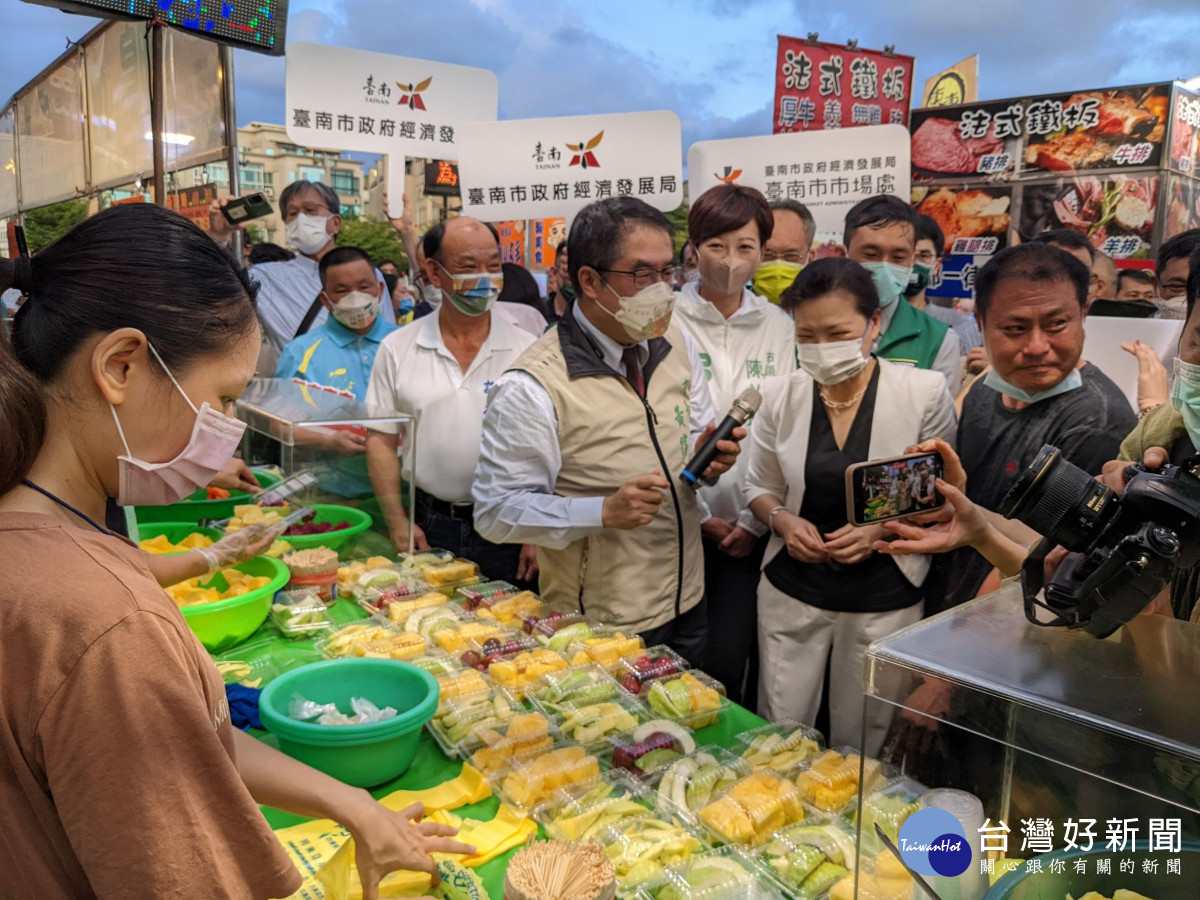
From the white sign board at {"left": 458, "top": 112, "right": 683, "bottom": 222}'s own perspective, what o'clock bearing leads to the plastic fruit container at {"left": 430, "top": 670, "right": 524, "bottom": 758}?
The plastic fruit container is roughly at 12 o'clock from the white sign board.

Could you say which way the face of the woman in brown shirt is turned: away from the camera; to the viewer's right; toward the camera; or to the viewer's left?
to the viewer's right

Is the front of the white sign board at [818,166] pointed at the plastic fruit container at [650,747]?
yes

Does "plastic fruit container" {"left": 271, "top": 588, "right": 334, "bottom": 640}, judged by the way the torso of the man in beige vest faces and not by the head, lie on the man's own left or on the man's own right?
on the man's own right

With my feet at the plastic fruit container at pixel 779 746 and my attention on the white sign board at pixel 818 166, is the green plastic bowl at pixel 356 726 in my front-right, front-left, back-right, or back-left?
back-left

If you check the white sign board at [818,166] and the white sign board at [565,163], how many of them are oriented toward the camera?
2

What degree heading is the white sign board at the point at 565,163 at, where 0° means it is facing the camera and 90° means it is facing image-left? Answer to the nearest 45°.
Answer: approximately 0°

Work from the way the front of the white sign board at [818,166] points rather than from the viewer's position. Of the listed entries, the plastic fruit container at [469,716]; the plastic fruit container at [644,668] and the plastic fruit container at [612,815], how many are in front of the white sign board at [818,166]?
3

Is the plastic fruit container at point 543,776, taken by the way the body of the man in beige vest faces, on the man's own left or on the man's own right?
on the man's own right

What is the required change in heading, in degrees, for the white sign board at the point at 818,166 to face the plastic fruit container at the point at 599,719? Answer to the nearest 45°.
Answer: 0° — it already faces it

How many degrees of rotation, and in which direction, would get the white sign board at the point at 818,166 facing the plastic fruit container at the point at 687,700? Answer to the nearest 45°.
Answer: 0° — it already faces it
